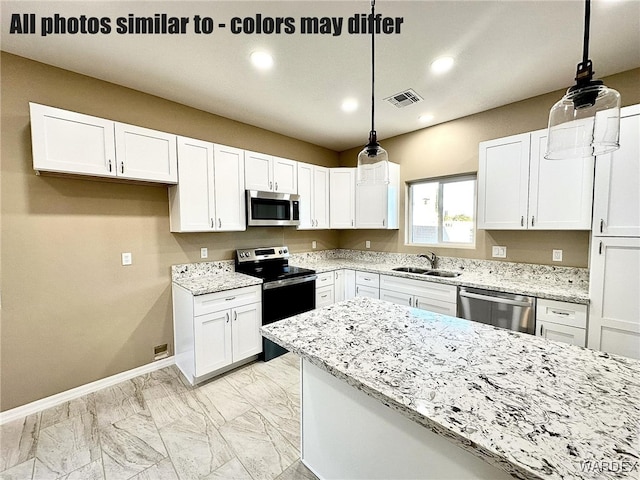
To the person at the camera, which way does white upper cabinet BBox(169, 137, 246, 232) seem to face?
facing the viewer and to the right of the viewer

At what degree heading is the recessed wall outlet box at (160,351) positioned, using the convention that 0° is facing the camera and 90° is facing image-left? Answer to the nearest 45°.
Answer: approximately 315°

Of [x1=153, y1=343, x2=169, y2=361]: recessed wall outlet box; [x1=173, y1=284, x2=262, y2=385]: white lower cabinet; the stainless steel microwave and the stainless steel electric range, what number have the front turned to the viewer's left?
0

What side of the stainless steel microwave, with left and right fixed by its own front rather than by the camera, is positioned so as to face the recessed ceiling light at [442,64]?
front

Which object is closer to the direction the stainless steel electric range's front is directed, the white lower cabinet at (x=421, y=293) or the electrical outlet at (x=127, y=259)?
the white lower cabinet

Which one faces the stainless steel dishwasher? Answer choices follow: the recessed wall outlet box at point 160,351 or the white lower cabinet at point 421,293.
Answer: the recessed wall outlet box

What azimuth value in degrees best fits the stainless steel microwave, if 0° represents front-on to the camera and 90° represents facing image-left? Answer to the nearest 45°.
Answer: approximately 315°

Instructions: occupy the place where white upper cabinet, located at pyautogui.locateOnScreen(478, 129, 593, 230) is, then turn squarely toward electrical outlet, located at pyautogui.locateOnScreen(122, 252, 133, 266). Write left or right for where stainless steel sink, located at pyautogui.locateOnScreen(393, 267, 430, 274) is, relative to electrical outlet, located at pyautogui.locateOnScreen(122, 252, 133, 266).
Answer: right

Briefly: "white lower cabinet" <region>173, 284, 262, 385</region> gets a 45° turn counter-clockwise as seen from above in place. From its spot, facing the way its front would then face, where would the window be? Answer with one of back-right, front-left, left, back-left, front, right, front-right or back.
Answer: front

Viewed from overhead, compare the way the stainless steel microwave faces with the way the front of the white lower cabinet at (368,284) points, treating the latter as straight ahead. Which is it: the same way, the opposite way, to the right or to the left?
to the left

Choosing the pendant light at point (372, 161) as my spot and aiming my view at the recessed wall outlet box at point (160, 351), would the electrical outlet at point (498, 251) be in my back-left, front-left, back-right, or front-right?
back-right

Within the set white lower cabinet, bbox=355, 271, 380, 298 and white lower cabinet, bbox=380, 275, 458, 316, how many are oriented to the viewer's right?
0

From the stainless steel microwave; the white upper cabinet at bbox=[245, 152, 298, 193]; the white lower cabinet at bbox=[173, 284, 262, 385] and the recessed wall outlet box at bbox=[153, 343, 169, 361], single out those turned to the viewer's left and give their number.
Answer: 0

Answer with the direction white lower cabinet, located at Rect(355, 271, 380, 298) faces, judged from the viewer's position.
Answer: facing the viewer and to the left of the viewer

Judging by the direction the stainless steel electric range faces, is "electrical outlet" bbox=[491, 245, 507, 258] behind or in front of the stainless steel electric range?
in front

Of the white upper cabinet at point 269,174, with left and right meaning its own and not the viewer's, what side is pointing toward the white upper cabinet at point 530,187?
front

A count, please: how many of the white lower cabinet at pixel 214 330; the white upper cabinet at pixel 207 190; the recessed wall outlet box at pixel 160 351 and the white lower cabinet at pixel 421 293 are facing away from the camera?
0

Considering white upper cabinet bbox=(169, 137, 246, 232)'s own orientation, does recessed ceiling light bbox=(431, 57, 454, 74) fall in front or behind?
in front

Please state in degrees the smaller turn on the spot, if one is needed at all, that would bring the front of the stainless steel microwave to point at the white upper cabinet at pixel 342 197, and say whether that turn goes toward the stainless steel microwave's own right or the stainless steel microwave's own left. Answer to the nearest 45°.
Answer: approximately 90° to the stainless steel microwave's own left
